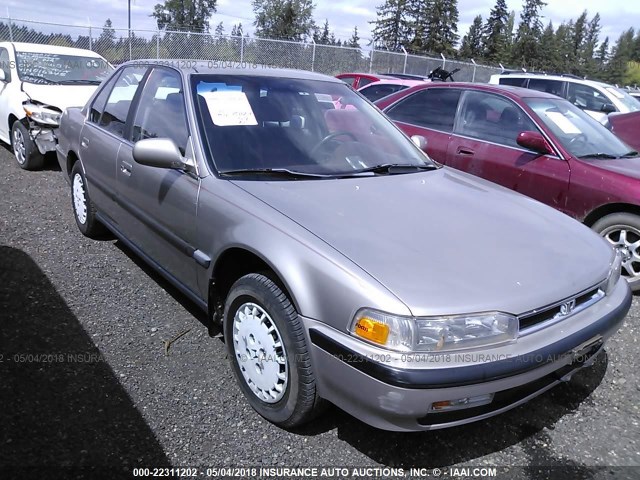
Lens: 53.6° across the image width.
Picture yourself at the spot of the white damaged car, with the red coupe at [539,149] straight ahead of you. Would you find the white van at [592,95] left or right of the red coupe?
left

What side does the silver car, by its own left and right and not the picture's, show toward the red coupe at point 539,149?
left

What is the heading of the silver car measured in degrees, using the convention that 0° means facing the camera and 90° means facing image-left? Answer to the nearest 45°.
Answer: approximately 315°

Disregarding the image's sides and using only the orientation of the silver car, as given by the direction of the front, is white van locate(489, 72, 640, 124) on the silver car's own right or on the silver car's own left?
on the silver car's own left

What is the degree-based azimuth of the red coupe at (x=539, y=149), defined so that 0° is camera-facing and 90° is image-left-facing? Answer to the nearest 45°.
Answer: approximately 315°
